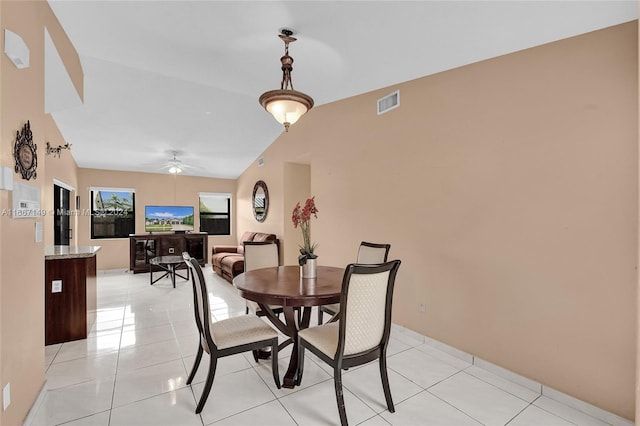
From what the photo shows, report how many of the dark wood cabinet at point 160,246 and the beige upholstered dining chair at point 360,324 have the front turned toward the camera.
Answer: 1

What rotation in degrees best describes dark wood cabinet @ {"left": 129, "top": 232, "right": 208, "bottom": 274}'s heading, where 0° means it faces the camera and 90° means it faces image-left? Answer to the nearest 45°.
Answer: approximately 0°

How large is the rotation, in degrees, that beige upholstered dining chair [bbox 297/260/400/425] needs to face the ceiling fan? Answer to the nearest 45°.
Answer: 0° — it already faces it

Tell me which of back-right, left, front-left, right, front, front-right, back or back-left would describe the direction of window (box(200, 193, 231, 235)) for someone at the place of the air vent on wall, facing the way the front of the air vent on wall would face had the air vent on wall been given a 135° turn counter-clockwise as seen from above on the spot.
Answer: back-left

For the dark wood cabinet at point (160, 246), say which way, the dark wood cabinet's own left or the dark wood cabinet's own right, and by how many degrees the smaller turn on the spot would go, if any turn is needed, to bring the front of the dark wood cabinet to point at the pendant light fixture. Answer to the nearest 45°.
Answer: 0° — it already faces it

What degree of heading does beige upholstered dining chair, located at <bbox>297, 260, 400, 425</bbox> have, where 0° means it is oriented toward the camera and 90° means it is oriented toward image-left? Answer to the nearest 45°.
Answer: approximately 135°
